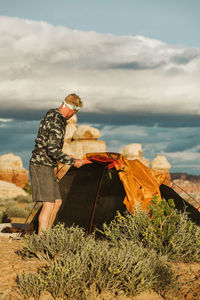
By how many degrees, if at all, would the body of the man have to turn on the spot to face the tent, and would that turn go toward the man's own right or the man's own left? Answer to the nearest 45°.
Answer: approximately 45° to the man's own left

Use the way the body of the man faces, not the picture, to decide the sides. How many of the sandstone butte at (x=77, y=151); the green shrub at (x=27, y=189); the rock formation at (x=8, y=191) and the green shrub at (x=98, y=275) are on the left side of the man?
3

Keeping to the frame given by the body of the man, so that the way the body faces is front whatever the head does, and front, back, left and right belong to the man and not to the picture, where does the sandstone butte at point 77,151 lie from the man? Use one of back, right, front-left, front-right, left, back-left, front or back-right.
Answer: left

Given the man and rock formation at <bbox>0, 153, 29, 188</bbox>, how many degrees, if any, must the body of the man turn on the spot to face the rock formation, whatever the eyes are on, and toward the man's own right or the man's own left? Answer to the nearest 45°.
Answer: approximately 90° to the man's own left

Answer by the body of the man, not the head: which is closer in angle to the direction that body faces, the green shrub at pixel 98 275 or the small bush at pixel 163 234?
the small bush

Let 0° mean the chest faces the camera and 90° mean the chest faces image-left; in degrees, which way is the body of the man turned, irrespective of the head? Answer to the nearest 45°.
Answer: approximately 270°

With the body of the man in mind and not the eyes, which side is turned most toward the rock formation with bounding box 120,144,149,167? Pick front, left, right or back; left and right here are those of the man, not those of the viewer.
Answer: left

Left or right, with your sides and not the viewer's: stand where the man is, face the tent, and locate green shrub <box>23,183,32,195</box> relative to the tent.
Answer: left

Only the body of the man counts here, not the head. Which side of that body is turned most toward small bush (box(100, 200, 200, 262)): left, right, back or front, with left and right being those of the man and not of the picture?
front

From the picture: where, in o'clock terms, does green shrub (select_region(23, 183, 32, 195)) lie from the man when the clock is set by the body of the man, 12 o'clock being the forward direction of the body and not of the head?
The green shrub is roughly at 9 o'clock from the man.
